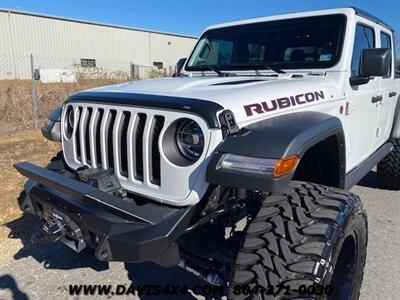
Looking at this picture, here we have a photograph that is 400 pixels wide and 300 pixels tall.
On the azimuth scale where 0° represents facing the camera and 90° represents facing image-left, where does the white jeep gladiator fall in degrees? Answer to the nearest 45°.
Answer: approximately 45°

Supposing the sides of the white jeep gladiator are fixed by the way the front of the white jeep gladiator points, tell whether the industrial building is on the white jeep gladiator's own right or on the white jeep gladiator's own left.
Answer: on the white jeep gladiator's own right

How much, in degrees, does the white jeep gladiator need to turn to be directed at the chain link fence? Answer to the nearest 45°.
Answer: approximately 90° to its right
